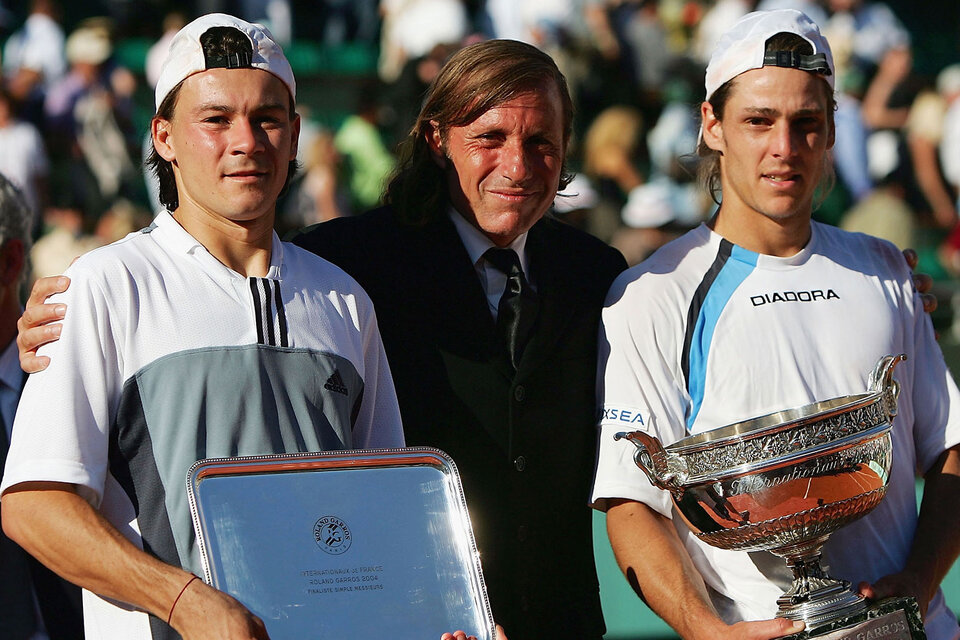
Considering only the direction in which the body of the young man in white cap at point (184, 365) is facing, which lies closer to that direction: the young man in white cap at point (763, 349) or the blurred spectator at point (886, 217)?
the young man in white cap

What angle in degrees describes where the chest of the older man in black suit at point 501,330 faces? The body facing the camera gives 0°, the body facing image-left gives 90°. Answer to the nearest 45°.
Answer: approximately 315°

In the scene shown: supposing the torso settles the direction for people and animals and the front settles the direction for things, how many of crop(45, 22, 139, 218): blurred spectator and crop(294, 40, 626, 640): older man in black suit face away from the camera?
0

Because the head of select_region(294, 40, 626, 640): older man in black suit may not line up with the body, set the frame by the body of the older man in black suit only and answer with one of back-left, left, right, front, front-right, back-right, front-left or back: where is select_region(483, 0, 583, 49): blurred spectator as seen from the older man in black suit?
back-left

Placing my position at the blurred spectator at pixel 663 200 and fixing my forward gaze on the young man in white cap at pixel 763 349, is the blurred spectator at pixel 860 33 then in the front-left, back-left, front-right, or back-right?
back-left

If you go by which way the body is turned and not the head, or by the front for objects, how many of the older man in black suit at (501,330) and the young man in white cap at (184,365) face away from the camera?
0

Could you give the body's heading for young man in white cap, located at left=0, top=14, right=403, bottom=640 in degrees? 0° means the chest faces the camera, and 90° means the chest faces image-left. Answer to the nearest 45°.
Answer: approximately 315°

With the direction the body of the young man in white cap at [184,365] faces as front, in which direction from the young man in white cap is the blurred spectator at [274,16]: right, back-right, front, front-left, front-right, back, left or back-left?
back-left
